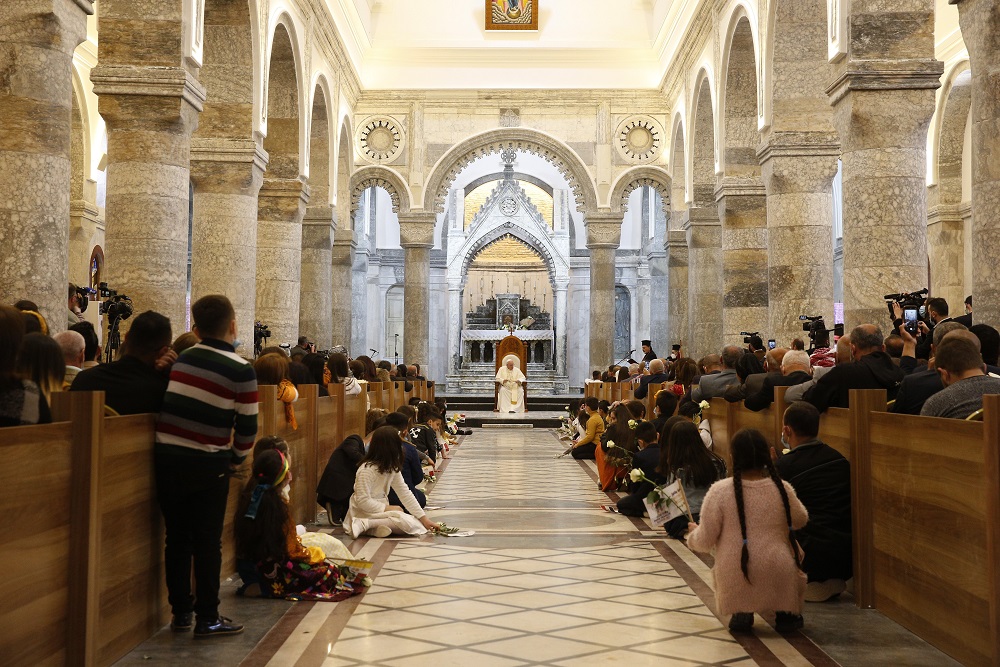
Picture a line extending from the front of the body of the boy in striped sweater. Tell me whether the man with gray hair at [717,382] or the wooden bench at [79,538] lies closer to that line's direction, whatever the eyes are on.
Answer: the man with gray hair

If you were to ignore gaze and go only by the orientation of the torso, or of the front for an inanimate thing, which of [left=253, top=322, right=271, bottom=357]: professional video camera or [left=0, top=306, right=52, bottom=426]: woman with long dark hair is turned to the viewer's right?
the professional video camera

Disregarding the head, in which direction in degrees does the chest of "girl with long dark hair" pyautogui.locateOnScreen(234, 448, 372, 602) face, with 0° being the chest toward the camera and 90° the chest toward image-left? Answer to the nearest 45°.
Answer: approximately 225°

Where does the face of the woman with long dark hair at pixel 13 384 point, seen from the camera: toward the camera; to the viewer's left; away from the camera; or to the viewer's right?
away from the camera

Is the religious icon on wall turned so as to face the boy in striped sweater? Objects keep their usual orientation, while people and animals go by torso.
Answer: yes

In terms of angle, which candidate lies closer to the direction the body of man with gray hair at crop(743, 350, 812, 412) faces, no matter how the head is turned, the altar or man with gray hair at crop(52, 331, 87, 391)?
the altar

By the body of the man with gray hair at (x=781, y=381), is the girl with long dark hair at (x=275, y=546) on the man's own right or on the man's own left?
on the man's own left
